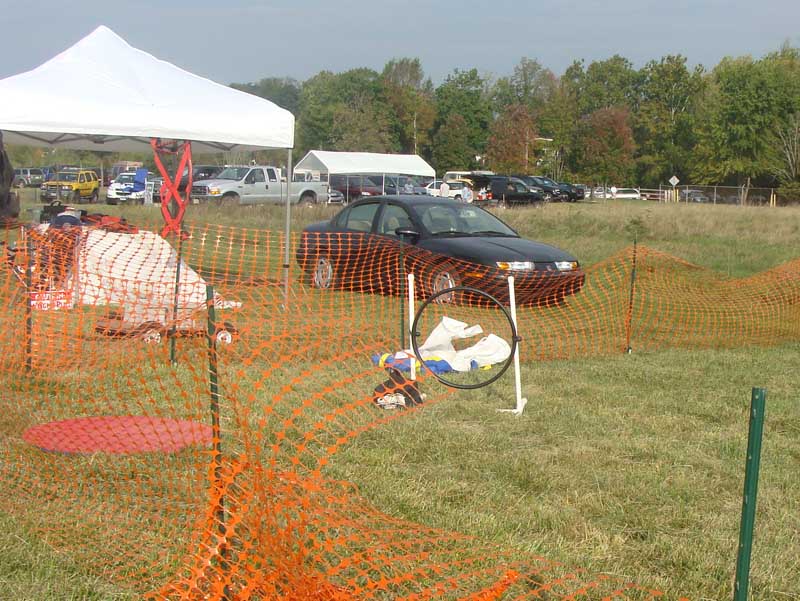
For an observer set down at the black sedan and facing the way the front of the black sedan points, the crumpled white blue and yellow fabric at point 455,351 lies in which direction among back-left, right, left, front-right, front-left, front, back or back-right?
front-right

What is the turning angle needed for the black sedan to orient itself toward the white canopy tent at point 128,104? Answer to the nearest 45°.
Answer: approximately 135° to its right

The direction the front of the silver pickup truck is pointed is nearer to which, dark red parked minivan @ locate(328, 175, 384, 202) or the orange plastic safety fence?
the orange plastic safety fence

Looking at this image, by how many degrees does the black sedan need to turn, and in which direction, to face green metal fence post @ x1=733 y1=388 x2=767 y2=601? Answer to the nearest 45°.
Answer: approximately 45° to its right

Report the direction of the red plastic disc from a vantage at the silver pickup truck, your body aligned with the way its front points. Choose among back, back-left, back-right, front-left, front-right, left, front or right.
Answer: front-left

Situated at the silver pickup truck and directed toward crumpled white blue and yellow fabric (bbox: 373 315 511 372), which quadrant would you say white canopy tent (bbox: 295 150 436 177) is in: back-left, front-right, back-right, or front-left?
back-left

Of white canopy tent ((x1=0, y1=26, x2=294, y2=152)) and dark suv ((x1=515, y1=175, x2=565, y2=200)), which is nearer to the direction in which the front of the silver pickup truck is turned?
the white canopy tent

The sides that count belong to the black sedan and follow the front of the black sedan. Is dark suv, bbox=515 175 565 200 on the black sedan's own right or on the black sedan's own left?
on the black sedan's own left

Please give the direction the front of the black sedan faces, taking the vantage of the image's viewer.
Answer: facing the viewer and to the right of the viewer

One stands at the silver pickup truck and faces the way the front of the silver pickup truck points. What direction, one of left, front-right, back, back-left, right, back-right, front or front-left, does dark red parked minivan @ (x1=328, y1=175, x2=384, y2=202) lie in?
back

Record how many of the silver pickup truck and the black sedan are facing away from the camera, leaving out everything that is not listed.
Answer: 0

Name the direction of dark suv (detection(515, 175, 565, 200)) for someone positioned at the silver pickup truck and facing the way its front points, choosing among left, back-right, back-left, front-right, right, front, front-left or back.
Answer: back
